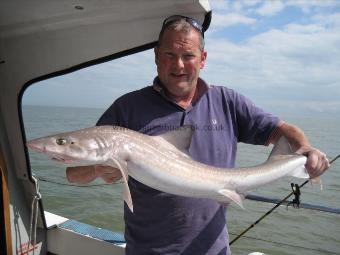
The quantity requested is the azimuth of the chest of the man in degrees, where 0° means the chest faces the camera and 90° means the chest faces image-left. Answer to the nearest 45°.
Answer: approximately 0°

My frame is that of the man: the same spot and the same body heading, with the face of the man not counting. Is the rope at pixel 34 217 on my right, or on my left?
on my right
